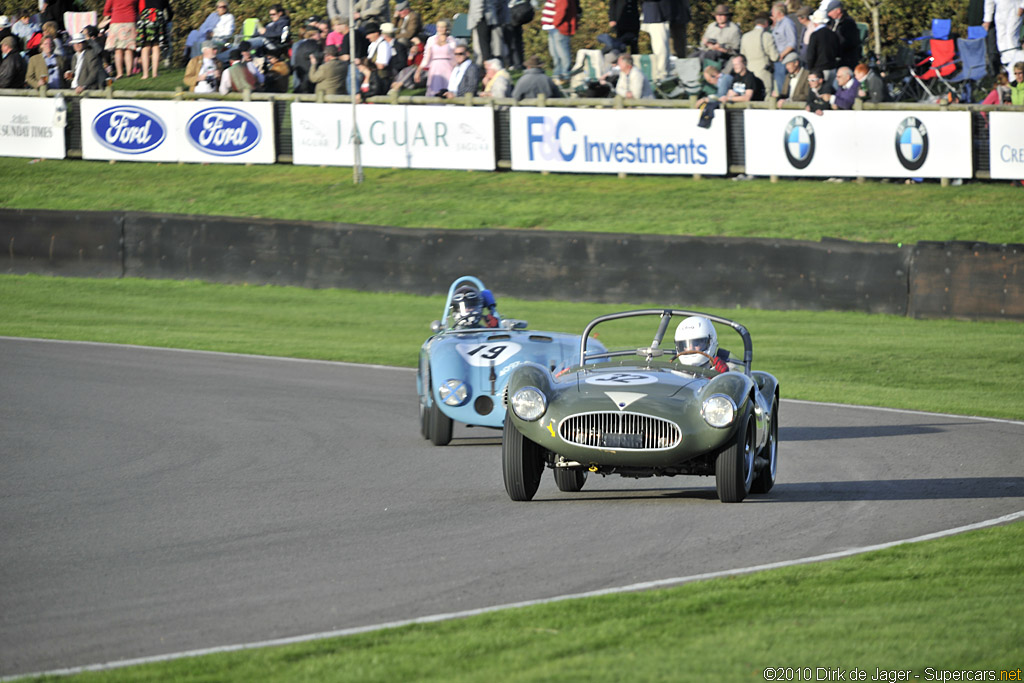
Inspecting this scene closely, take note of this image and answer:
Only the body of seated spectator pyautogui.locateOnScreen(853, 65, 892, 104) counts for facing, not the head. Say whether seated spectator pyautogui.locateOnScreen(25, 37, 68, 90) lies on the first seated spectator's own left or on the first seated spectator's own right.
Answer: on the first seated spectator's own right

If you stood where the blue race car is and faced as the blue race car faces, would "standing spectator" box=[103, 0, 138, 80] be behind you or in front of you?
behind

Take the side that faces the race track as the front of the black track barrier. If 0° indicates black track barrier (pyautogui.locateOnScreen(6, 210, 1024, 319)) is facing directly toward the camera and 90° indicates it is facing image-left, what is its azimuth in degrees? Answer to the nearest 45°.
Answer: approximately 0°

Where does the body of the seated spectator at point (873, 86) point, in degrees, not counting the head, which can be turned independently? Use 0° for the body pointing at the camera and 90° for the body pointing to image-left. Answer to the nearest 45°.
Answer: approximately 45°

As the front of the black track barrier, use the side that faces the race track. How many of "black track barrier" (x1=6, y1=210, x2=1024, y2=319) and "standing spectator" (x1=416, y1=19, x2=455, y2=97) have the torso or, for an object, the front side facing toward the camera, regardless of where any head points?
2

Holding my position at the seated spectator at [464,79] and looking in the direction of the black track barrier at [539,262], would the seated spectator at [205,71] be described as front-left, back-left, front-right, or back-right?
back-right

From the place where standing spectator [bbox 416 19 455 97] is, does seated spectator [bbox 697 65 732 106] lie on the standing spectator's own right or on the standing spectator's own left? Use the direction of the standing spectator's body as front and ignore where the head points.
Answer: on the standing spectator's own left
